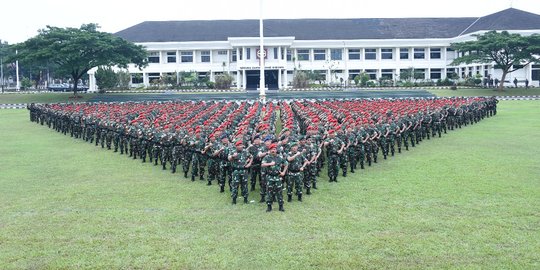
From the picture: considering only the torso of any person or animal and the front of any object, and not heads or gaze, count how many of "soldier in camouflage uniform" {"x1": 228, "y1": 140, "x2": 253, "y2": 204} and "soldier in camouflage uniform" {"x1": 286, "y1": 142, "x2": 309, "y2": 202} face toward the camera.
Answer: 2

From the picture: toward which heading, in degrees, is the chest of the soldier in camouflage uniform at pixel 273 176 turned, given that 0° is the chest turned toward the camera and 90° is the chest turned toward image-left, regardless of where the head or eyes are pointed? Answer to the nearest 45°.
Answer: approximately 0°

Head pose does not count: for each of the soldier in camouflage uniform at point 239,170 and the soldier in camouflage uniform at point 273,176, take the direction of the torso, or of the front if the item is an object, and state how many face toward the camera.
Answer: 2

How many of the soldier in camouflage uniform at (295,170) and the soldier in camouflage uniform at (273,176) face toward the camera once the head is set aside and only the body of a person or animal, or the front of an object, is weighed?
2

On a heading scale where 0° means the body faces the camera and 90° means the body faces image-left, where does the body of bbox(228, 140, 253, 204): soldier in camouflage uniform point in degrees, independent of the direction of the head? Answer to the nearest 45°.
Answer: approximately 0°

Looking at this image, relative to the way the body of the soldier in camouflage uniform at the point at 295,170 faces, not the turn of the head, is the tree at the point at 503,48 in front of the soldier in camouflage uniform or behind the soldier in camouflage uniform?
behind

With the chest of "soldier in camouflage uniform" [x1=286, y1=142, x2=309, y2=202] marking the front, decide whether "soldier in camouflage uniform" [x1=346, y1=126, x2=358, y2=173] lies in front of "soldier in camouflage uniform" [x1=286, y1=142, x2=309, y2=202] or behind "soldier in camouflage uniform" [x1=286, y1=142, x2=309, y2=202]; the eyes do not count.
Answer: behind
